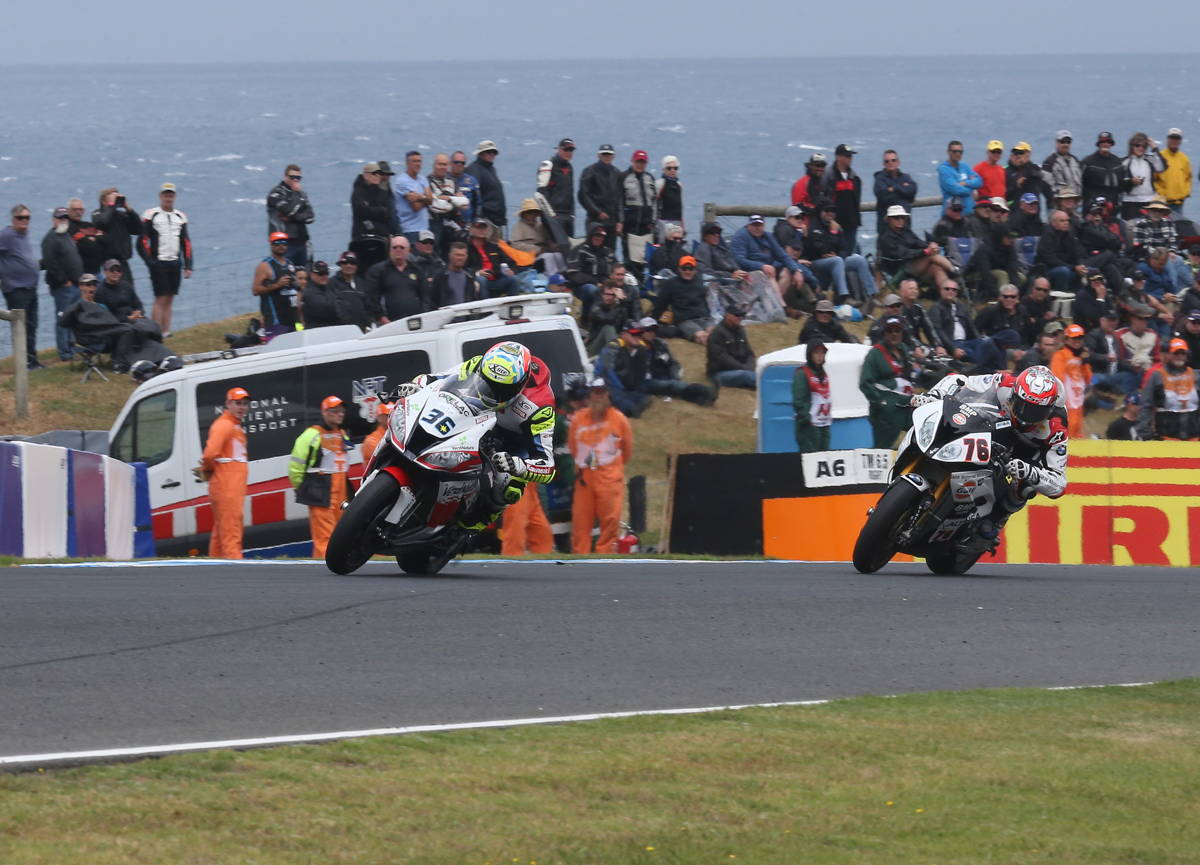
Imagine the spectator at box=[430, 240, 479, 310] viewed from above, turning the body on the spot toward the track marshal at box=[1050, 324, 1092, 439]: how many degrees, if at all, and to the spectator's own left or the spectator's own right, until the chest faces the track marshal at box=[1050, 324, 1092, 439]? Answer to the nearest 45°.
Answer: approximately 90° to the spectator's own left

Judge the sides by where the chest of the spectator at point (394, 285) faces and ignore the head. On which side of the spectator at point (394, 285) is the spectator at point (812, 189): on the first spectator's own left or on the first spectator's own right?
on the first spectator's own left

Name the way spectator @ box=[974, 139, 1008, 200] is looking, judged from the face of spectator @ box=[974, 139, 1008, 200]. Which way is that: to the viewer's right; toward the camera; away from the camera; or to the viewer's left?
toward the camera

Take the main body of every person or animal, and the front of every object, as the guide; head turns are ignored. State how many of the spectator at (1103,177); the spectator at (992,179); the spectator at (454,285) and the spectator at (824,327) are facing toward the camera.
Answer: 4

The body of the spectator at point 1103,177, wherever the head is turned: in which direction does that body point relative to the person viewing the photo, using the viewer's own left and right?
facing the viewer

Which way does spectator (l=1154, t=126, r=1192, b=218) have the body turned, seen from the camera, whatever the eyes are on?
toward the camera

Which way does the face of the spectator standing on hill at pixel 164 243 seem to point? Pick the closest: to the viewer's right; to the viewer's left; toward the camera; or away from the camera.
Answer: toward the camera

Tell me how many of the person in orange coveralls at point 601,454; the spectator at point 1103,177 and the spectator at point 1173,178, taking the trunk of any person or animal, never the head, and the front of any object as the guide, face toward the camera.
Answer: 3

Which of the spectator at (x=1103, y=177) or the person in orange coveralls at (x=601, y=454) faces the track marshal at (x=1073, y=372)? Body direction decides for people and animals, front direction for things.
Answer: the spectator at (x=1103, y=177)

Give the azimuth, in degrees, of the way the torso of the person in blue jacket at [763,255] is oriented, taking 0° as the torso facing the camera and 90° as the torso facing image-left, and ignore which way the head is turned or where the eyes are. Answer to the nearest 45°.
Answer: approximately 315°

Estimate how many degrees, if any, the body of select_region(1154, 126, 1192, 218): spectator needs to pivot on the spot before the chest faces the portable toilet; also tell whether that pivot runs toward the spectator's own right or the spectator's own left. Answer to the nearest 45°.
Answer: approximately 45° to the spectator's own right

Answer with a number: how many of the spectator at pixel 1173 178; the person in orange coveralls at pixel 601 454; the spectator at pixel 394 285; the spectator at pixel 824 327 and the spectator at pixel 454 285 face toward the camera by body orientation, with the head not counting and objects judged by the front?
5

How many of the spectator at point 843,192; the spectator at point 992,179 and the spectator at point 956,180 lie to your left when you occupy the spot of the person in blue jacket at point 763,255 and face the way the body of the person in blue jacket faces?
3

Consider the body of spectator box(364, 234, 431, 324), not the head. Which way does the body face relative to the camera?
toward the camera

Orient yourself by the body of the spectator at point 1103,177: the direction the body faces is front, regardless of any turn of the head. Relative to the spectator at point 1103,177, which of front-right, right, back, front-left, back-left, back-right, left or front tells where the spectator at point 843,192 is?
front-right

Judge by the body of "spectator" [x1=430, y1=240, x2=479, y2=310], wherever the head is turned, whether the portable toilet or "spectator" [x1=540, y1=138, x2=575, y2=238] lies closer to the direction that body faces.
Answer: the portable toilet

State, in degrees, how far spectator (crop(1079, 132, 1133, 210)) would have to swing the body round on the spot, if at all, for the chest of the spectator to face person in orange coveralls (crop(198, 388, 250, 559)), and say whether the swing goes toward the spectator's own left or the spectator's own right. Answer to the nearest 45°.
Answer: approximately 45° to the spectator's own right
